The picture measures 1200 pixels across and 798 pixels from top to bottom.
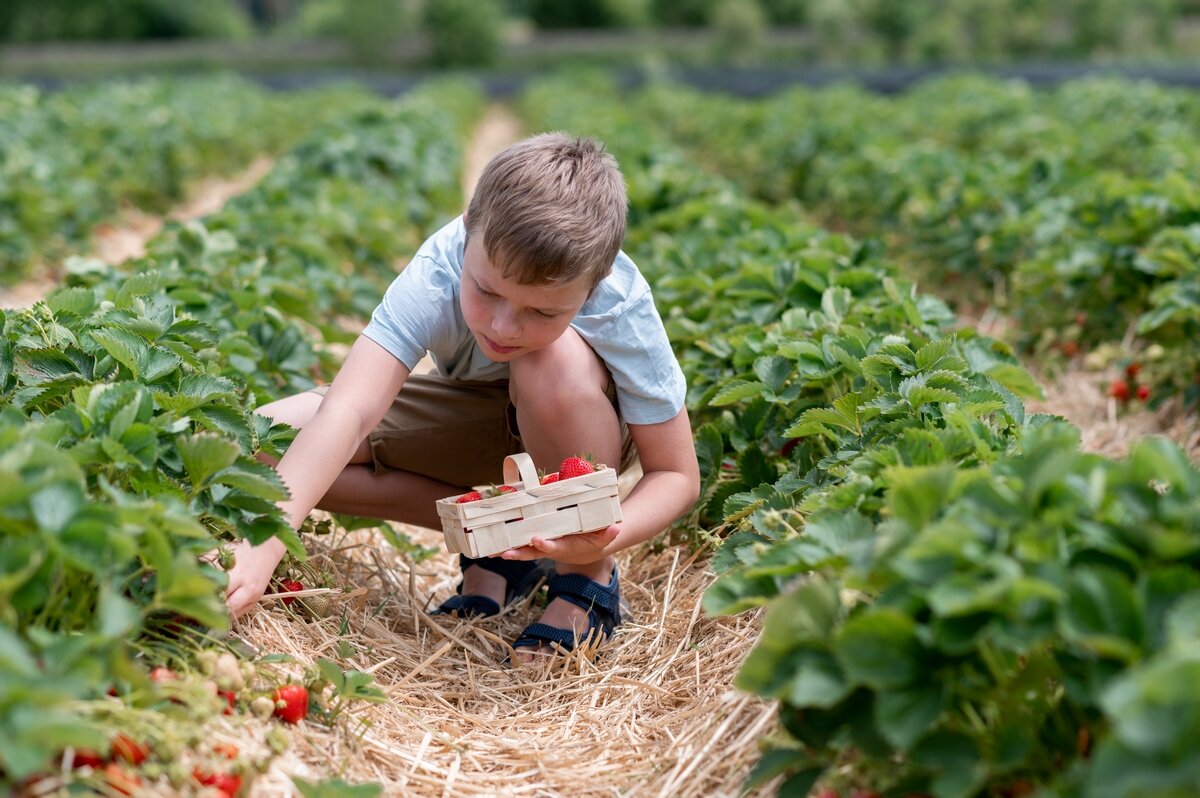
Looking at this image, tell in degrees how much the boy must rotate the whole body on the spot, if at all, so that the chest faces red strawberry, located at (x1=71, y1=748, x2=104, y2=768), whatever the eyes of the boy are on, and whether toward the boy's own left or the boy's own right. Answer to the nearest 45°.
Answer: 0° — they already face it

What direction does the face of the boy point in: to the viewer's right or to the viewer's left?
to the viewer's left

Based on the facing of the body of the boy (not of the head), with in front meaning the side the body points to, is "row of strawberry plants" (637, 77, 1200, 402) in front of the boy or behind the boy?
behind

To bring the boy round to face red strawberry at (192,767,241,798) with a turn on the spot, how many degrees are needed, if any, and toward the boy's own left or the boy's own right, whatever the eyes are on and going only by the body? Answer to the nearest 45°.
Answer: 0° — they already face it

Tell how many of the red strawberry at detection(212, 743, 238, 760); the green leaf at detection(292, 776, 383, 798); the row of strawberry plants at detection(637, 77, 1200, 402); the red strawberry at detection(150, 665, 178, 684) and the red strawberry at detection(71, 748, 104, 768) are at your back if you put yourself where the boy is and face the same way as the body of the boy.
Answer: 1

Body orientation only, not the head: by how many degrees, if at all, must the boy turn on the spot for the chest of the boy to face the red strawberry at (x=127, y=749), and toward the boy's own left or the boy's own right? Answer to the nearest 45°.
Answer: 0° — they already face it

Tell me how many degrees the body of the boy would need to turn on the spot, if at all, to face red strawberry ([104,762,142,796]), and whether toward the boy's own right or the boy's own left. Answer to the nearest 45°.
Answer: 0° — they already face it

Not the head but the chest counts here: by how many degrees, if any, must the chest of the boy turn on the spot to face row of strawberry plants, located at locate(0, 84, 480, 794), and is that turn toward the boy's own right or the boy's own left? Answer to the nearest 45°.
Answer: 0° — they already face it

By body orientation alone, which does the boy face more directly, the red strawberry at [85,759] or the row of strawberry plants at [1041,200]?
the red strawberry

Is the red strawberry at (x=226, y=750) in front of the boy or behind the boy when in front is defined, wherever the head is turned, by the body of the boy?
in front

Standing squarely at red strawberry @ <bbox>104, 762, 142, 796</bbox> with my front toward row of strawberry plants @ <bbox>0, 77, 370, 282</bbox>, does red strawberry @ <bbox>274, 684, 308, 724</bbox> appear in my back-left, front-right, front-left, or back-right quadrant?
front-right

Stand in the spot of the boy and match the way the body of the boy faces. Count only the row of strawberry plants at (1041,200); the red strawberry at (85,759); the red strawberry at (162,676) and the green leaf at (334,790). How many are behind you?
1

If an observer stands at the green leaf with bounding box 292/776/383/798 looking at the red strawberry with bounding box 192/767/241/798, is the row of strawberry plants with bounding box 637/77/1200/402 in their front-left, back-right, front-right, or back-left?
back-right

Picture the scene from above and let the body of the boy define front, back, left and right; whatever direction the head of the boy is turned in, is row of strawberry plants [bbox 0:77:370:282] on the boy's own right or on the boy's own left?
on the boy's own right

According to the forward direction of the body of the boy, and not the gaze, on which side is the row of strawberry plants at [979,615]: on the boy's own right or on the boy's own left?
on the boy's own left

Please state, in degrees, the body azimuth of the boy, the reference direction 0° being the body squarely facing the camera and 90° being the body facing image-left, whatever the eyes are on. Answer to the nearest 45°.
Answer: approximately 45°
